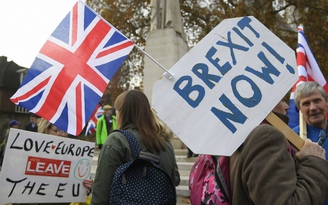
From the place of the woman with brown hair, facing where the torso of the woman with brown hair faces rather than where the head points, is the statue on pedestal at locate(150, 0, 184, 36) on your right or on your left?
on your right

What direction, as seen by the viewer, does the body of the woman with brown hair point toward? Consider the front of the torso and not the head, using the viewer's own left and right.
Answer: facing away from the viewer and to the left of the viewer

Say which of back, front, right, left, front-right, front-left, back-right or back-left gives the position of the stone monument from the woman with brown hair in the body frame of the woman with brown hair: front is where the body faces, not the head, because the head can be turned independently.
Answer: front-right
